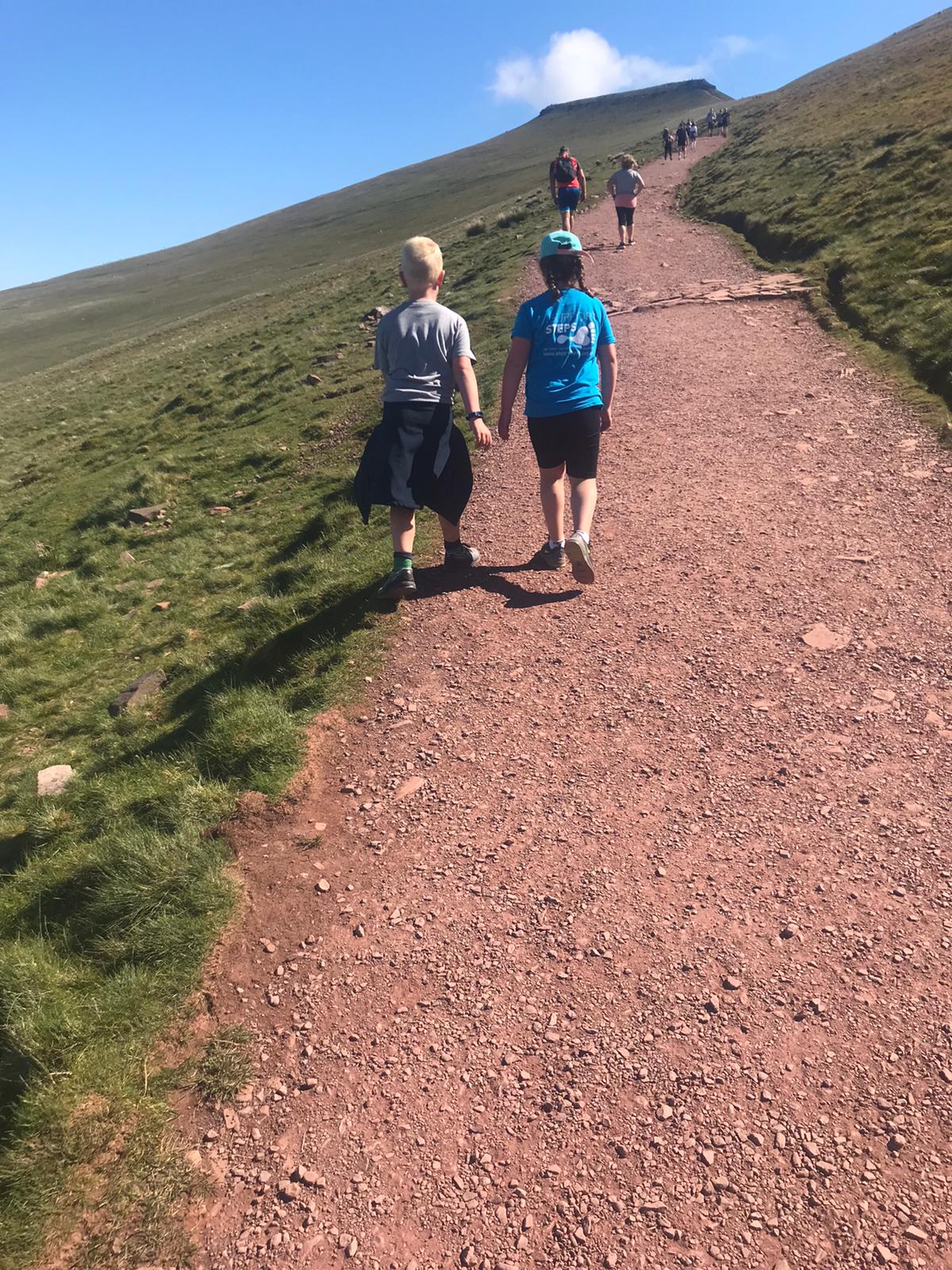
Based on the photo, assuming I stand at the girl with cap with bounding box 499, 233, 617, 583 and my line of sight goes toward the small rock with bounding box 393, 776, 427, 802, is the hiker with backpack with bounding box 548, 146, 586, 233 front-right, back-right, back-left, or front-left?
back-right

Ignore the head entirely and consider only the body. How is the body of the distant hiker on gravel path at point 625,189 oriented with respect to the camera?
away from the camera

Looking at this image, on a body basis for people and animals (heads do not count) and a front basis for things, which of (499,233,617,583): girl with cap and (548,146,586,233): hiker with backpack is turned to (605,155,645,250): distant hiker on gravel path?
the girl with cap

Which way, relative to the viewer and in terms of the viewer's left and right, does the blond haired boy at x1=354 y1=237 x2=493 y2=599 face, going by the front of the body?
facing away from the viewer

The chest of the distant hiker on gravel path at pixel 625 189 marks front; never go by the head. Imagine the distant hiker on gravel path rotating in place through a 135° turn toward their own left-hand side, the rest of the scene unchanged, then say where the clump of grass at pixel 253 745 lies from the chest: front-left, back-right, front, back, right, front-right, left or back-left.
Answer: front-left

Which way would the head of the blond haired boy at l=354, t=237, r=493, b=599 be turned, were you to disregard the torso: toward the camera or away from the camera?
away from the camera

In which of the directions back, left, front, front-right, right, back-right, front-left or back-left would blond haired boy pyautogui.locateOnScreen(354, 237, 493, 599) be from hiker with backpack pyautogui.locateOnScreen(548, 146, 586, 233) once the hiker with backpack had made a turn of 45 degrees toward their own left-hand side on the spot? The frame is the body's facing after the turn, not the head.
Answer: back-left

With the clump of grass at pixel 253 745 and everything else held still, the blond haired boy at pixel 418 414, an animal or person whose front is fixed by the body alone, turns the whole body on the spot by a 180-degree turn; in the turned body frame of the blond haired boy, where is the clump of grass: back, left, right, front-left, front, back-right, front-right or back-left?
front-right

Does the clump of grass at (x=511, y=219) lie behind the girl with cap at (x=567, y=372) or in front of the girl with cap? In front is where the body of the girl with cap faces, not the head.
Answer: in front

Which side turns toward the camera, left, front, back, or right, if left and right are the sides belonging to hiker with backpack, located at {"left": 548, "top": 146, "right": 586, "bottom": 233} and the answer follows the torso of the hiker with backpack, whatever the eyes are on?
back

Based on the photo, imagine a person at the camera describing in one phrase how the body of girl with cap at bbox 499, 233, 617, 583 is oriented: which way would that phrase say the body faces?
away from the camera
